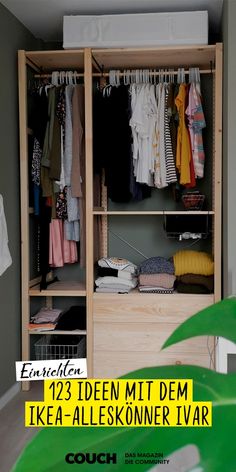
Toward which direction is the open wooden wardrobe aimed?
toward the camera

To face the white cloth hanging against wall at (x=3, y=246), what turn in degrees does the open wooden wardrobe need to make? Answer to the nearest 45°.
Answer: approximately 45° to its right
